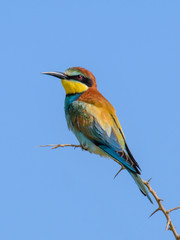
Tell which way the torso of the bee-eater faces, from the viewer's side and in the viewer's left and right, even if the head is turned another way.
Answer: facing to the left of the viewer
